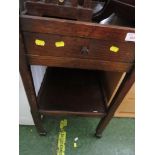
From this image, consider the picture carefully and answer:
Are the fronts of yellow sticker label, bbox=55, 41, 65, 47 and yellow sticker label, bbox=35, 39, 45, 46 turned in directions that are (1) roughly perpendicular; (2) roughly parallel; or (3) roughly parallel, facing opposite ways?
roughly parallel

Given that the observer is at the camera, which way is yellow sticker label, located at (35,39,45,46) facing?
facing the viewer

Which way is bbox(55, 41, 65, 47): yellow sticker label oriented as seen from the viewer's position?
toward the camera

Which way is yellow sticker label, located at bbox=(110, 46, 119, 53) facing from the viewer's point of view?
toward the camera

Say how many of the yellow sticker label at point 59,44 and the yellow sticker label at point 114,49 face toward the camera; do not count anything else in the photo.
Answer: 2

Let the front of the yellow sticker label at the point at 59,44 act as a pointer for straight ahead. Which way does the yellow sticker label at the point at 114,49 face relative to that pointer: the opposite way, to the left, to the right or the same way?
the same way

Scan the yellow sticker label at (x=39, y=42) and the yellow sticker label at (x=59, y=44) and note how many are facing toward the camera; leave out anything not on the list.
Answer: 2

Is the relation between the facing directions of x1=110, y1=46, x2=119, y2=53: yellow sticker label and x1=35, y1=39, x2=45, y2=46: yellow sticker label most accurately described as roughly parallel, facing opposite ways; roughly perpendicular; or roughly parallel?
roughly parallel

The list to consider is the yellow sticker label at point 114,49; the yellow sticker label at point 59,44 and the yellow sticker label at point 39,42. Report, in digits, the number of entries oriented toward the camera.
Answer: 3
